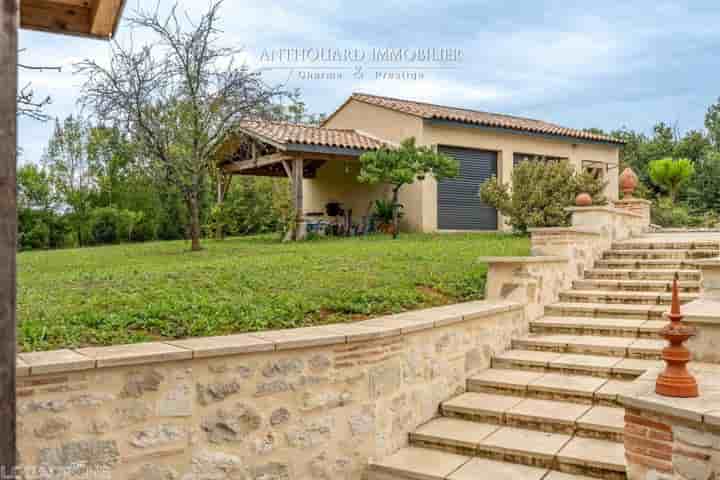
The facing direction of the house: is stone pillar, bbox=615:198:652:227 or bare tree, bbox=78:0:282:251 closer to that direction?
the stone pillar

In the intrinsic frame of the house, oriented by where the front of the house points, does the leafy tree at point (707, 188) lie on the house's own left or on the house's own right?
on the house's own left

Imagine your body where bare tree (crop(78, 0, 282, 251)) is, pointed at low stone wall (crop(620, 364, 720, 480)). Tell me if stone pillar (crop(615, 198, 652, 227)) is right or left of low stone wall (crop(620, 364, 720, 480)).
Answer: left

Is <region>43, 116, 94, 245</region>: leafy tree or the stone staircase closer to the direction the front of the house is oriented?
the stone staircase

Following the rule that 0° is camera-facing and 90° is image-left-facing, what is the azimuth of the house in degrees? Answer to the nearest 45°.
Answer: approximately 315°

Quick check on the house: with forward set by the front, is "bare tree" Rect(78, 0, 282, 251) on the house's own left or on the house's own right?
on the house's own right

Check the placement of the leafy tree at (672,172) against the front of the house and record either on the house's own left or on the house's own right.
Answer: on the house's own left

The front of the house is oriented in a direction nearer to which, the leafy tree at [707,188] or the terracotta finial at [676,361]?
the terracotta finial

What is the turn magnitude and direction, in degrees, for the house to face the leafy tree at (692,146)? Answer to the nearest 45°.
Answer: approximately 90° to its left

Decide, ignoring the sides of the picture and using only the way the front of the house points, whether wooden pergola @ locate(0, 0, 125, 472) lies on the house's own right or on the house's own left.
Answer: on the house's own right
